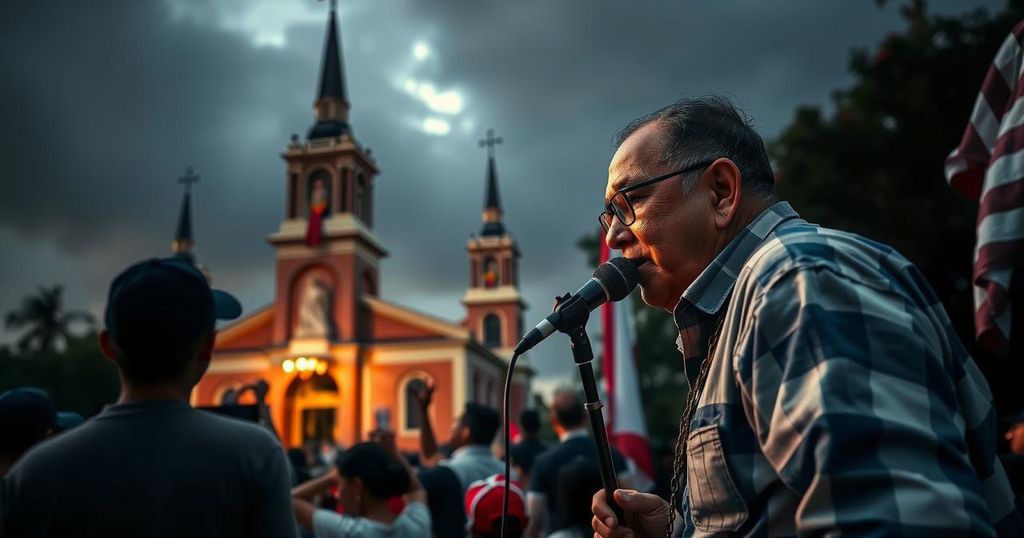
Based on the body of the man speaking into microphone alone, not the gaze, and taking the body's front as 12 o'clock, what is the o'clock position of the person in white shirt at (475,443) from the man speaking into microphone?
The person in white shirt is roughly at 2 o'clock from the man speaking into microphone.

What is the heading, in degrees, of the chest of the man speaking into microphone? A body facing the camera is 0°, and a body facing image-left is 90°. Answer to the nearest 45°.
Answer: approximately 90°

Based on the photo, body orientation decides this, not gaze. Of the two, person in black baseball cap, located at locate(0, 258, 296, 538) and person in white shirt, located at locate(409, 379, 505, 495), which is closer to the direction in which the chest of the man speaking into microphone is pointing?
the person in black baseball cap

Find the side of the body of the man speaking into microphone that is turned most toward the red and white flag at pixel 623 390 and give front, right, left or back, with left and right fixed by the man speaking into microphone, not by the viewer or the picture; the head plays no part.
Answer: right

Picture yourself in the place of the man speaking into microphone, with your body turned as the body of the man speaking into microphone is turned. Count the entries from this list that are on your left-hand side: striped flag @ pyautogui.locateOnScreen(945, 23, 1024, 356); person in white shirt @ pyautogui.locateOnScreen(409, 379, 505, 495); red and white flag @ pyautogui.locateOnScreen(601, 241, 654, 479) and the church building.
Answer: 0

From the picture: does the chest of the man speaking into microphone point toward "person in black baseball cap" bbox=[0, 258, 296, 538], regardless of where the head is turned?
yes

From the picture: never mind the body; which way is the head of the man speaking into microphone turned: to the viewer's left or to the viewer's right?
to the viewer's left

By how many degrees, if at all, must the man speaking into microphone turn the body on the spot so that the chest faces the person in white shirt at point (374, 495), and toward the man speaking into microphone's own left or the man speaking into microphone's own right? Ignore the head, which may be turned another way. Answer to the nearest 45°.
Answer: approximately 45° to the man speaking into microphone's own right

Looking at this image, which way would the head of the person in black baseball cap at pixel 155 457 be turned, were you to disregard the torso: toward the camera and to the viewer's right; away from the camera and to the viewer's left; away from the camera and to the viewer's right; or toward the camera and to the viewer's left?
away from the camera and to the viewer's right
